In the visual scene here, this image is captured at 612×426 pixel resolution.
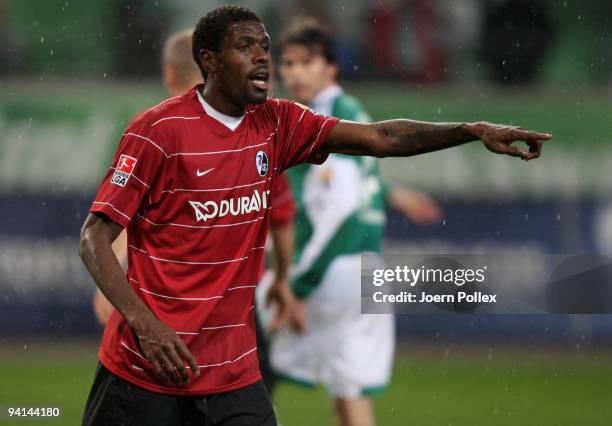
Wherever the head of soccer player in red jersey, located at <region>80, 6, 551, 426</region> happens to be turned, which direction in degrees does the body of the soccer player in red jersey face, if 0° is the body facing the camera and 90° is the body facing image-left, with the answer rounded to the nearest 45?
approximately 315°

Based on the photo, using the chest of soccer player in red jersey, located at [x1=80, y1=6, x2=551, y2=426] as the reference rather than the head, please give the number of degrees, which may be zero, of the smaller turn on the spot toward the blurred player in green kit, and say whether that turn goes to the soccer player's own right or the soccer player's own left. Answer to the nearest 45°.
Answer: approximately 135° to the soccer player's own left
